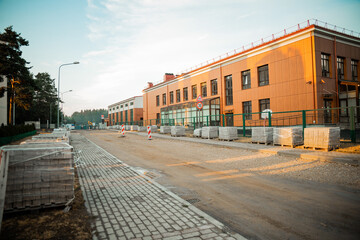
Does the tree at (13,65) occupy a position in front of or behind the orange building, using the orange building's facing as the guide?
in front

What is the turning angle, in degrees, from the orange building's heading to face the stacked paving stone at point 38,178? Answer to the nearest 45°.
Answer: approximately 45° to its left

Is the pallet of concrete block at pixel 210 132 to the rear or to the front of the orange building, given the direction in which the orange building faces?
to the front

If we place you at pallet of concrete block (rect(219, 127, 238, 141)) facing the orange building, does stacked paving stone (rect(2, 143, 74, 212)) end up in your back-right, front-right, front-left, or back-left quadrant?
back-right

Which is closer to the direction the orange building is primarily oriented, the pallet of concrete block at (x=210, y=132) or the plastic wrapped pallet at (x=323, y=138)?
the pallet of concrete block

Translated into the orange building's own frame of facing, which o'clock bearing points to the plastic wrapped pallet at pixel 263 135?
The plastic wrapped pallet is roughly at 11 o'clock from the orange building.

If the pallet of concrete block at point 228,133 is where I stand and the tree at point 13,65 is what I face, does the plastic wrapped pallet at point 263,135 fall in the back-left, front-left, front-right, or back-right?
back-left
